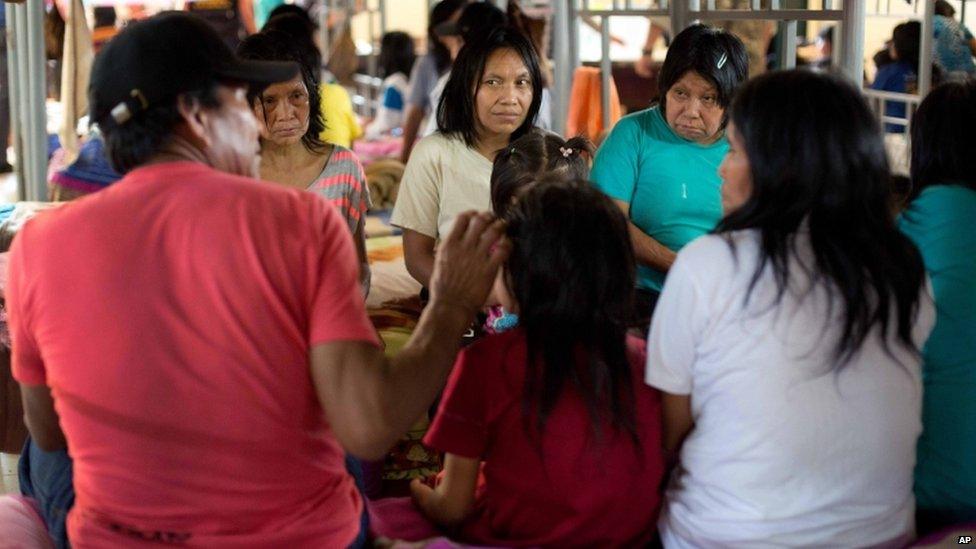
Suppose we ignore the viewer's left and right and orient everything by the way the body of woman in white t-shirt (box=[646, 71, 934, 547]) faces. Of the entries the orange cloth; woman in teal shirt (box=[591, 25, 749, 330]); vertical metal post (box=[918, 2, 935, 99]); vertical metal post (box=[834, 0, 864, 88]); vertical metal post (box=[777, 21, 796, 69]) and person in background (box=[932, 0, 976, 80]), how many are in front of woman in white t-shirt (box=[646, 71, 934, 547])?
6

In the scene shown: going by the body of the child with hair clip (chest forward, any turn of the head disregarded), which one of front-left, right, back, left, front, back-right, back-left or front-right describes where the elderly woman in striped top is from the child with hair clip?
front-left

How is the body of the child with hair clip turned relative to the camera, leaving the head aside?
away from the camera

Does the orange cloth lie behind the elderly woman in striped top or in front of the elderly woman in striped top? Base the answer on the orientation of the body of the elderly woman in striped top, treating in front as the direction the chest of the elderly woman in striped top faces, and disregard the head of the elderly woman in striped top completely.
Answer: behind

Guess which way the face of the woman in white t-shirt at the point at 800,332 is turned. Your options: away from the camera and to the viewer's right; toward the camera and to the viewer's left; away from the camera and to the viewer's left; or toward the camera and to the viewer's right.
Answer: away from the camera and to the viewer's left

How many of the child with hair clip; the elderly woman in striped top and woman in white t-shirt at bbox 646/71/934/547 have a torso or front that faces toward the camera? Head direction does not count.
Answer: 1

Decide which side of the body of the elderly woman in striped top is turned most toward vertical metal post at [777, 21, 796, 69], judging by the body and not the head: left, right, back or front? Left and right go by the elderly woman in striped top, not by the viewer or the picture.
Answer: left

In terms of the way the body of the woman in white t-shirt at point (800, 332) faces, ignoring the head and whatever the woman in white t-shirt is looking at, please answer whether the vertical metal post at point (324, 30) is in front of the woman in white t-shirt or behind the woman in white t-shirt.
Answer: in front

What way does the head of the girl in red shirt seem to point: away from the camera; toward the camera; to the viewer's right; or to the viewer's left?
away from the camera

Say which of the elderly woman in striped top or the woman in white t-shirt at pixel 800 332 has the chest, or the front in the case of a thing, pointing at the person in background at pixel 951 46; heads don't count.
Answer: the woman in white t-shirt

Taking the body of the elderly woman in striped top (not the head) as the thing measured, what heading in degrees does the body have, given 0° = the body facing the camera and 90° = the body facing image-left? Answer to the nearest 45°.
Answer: approximately 0°

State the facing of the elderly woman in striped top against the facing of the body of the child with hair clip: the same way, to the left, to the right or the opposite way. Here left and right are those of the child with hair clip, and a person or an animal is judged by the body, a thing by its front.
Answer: the opposite way

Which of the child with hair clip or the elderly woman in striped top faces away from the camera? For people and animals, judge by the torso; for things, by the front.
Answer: the child with hair clip

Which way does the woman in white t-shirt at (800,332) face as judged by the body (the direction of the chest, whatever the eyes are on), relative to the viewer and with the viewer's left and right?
facing away from the viewer

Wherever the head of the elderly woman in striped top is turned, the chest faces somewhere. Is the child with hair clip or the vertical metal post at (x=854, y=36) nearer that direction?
the child with hair clip

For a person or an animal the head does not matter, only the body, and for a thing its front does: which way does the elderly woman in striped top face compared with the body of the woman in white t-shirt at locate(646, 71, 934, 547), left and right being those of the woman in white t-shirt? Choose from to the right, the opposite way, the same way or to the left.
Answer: the opposite way
